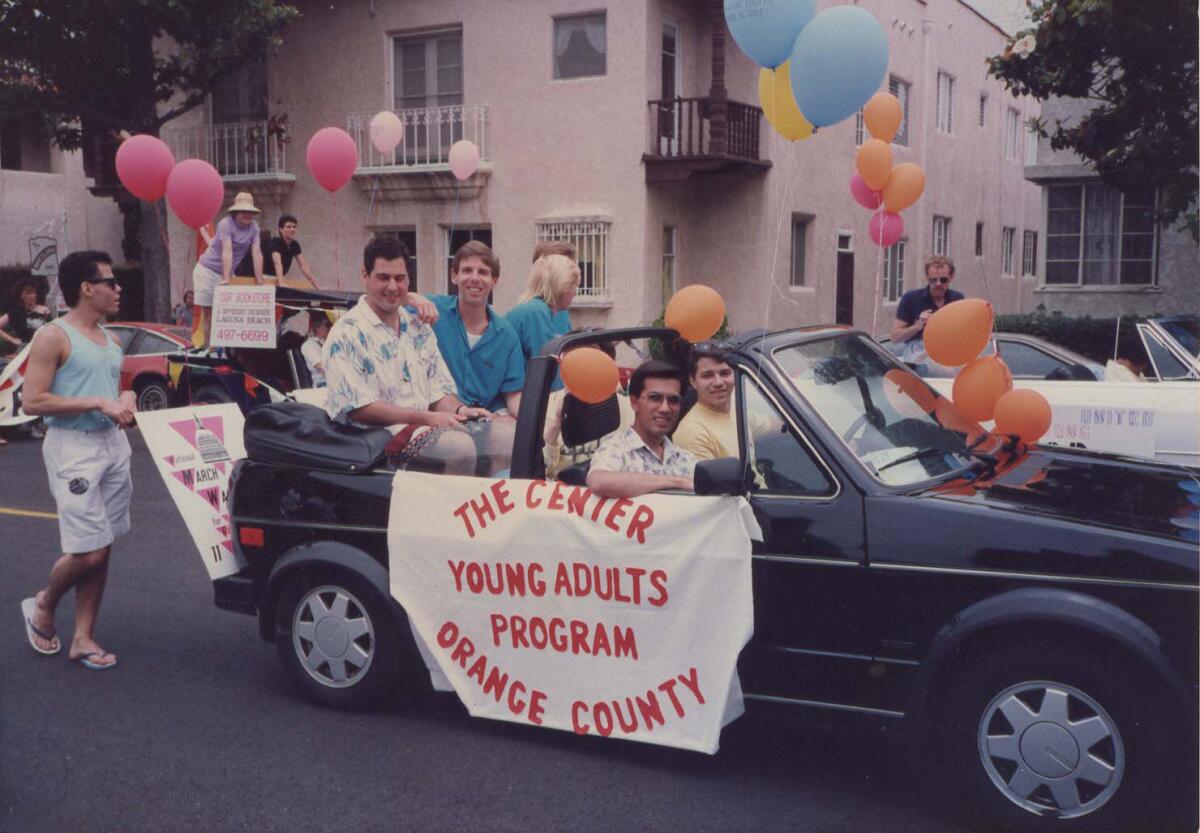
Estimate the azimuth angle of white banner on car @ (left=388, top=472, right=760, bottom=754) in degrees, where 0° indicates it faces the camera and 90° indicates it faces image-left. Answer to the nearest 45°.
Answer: approximately 0°

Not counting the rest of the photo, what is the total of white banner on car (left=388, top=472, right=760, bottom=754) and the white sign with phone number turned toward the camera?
2

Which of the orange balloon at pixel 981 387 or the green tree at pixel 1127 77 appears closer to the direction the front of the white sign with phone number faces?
the orange balloon

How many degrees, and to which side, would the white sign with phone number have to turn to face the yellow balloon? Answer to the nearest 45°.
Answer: approximately 45° to its left

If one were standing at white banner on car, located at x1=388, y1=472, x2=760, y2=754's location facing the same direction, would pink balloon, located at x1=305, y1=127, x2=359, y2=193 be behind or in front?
behind

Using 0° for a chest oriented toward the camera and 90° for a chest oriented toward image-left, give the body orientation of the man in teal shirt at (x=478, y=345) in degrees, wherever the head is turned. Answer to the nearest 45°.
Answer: approximately 0°

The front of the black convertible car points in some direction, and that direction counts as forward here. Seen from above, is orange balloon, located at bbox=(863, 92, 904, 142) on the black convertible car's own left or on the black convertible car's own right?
on the black convertible car's own left

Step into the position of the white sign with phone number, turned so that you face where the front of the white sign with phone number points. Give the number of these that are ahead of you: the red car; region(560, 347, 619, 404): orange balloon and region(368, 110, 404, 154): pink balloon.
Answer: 1
